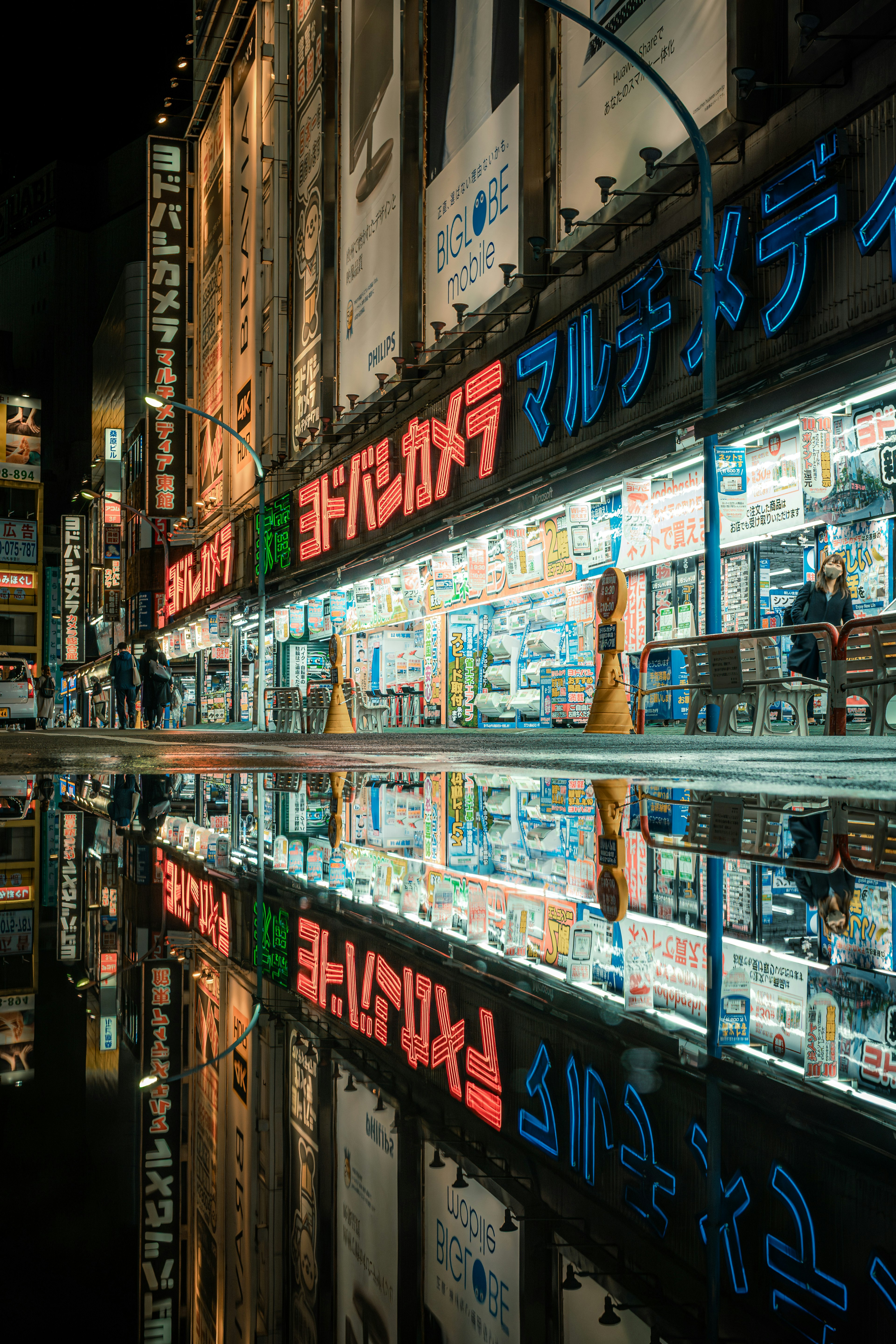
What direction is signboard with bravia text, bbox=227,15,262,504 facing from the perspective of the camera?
to the viewer's left

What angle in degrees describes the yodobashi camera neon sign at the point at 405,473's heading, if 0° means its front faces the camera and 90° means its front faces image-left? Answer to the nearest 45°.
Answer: approximately 45°

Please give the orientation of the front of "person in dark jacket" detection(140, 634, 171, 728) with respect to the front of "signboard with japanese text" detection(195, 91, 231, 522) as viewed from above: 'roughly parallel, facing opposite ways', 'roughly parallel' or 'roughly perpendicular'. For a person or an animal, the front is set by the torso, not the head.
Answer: roughly perpendicular

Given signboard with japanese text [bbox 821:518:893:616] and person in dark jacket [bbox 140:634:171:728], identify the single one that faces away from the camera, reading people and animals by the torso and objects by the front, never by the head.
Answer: the person in dark jacket

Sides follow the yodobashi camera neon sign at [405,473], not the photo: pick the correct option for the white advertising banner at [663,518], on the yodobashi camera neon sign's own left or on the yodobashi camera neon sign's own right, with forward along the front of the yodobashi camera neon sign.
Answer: on the yodobashi camera neon sign's own left

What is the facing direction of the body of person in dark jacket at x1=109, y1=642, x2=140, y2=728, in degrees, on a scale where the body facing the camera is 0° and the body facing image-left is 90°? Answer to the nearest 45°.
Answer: approximately 180°

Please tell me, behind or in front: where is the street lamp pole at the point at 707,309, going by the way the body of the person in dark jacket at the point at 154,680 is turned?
behind

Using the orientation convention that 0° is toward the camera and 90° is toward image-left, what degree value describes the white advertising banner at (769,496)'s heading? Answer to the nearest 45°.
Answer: approximately 45°

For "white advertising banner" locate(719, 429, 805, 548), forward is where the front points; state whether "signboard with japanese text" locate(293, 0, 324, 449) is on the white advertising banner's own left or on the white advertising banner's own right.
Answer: on the white advertising banner's own right

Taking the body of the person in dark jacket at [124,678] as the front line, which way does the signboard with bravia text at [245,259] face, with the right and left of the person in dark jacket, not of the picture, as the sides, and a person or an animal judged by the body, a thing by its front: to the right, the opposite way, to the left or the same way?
to the left

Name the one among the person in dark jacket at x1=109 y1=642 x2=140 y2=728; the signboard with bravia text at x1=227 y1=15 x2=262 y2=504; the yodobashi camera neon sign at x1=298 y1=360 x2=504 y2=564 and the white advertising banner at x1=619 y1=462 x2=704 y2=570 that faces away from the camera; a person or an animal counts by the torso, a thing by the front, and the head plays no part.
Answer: the person in dark jacket

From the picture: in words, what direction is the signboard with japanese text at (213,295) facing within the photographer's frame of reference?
facing to the left of the viewer

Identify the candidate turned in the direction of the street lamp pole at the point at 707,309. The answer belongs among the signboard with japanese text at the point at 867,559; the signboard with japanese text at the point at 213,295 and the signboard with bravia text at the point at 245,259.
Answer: the signboard with japanese text at the point at 867,559
